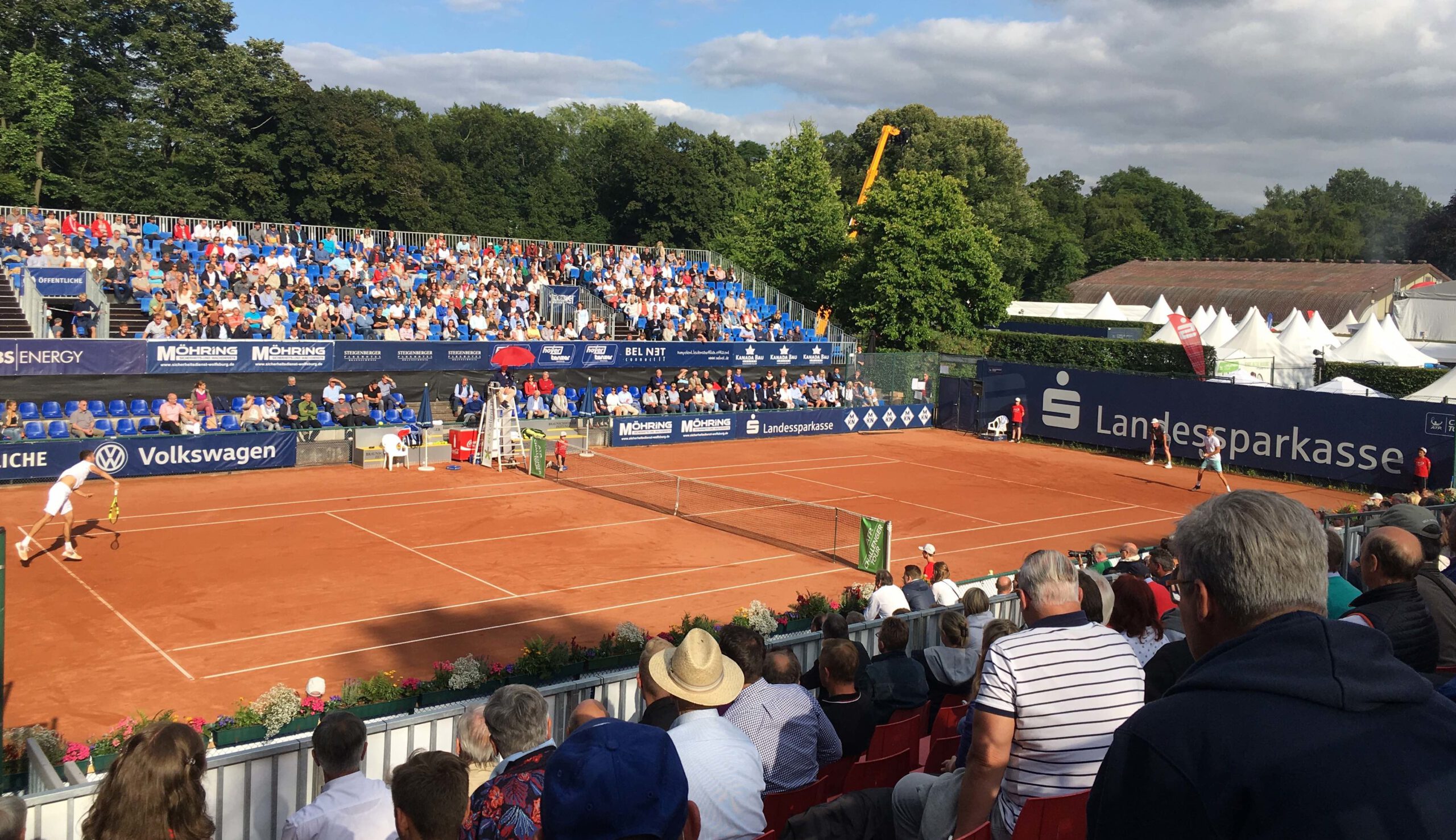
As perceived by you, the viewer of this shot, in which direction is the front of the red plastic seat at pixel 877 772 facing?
facing away from the viewer and to the left of the viewer

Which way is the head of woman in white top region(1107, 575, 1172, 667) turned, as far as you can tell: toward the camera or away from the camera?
away from the camera

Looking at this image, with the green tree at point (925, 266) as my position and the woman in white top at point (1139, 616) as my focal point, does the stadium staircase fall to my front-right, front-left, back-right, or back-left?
front-right

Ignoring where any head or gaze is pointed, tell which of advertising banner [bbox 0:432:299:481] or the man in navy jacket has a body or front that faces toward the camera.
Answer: the advertising banner

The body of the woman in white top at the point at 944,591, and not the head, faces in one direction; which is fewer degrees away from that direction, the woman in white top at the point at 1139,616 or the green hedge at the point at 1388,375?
the green hedge

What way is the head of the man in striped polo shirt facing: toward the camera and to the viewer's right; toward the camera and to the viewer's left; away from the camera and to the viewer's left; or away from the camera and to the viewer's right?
away from the camera and to the viewer's left

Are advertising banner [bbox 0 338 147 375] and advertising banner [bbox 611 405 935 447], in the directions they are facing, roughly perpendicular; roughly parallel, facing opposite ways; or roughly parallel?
roughly parallel

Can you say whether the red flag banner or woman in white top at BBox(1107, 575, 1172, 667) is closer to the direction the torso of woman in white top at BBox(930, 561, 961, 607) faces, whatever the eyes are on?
the red flag banner

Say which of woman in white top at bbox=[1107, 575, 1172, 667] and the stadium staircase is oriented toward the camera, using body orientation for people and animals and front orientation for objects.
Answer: the stadium staircase

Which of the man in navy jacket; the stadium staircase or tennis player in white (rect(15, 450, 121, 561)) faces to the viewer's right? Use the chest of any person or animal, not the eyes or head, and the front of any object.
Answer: the tennis player in white

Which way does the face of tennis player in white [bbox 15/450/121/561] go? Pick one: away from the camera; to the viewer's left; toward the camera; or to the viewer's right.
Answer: to the viewer's right

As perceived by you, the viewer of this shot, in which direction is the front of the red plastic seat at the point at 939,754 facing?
facing away from the viewer and to the left of the viewer

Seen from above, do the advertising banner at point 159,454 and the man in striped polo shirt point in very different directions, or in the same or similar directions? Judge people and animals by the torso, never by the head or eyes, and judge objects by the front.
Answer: very different directions

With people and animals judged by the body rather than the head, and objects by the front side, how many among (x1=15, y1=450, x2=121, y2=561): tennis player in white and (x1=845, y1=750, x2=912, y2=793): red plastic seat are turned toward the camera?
0

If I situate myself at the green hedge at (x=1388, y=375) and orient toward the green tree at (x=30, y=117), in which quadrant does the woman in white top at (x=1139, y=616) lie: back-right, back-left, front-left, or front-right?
front-left
